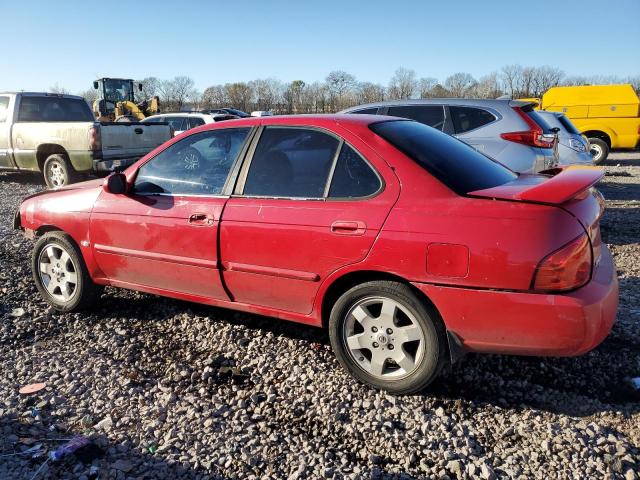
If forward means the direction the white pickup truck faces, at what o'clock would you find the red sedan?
The red sedan is roughly at 7 o'clock from the white pickup truck.

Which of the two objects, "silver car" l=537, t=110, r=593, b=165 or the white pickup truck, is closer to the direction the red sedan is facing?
the white pickup truck

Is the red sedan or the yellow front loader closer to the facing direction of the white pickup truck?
the yellow front loader

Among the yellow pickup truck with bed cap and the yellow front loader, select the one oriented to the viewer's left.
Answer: the yellow pickup truck with bed cap

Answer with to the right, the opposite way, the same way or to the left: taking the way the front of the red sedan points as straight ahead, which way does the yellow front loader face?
the opposite way

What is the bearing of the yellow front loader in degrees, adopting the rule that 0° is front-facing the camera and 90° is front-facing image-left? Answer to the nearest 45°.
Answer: approximately 315°

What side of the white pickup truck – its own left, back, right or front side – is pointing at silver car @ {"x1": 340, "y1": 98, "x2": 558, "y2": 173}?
back

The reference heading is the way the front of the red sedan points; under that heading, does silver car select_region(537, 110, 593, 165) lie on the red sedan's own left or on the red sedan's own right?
on the red sedan's own right

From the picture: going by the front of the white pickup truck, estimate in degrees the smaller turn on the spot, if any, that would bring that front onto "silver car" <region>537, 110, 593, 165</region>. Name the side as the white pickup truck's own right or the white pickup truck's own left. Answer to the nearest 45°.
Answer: approximately 180°

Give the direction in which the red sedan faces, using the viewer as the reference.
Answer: facing away from the viewer and to the left of the viewer

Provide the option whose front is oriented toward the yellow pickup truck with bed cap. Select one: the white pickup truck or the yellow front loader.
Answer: the yellow front loader

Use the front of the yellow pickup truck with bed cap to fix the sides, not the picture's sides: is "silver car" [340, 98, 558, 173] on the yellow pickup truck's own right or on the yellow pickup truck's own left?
on the yellow pickup truck's own left

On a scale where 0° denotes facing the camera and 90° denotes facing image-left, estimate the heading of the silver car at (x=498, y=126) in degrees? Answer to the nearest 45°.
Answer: approximately 135°

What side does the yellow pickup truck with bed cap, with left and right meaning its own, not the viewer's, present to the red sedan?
left
